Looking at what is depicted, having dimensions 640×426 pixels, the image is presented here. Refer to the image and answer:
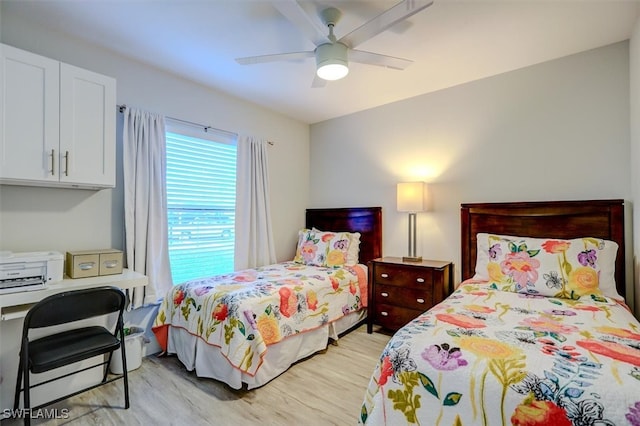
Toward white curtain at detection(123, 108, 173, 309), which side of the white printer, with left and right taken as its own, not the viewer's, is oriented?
left

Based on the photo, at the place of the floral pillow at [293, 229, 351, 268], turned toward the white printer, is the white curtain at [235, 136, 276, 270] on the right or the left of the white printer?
right

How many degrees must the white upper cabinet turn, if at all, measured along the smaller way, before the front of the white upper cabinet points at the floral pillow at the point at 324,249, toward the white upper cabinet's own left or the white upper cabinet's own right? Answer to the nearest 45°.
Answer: approximately 45° to the white upper cabinet's own left

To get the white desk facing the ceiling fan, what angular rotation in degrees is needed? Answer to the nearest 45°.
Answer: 0° — it already faces it

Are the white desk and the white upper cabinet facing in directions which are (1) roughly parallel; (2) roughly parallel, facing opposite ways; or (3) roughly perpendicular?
roughly parallel

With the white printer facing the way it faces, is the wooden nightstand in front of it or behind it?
in front

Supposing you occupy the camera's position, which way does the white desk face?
facing the viewer and to the right of the viewer

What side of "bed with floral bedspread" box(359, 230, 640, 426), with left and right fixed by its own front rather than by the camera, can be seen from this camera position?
front

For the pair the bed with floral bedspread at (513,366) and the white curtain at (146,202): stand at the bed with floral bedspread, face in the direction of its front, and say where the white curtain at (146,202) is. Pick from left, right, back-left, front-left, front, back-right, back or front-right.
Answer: right
